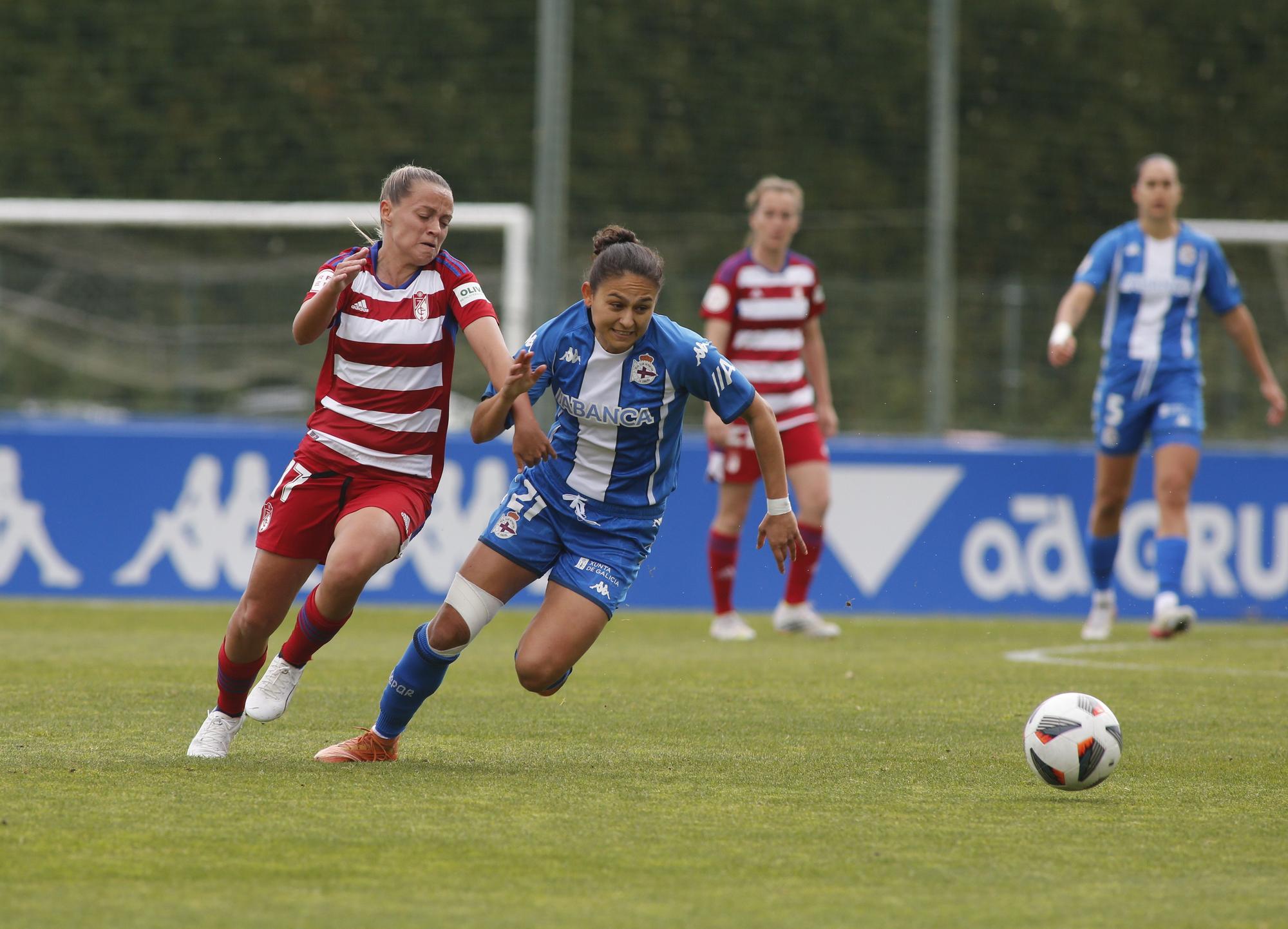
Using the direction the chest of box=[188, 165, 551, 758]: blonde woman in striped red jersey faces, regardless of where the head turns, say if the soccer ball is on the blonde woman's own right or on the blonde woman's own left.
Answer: on the blonde woman's own left

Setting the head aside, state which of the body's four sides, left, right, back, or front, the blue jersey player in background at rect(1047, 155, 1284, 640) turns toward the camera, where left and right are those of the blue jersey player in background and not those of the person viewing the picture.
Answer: front

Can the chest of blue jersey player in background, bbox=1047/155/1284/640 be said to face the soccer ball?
yes

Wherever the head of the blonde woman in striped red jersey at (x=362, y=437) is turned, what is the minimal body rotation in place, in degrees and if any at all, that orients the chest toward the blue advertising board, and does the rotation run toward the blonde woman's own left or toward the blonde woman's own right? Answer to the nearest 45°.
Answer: approximately 135° to the blonde woman's own left

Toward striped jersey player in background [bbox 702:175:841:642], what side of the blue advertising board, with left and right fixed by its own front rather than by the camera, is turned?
front

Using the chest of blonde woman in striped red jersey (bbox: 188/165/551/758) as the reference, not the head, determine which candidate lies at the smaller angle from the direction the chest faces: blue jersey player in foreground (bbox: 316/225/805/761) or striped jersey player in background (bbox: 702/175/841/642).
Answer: the blue jersey player in foreground

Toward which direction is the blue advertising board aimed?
toward the camera

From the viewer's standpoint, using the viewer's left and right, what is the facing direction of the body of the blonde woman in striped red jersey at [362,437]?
facing the viewer
